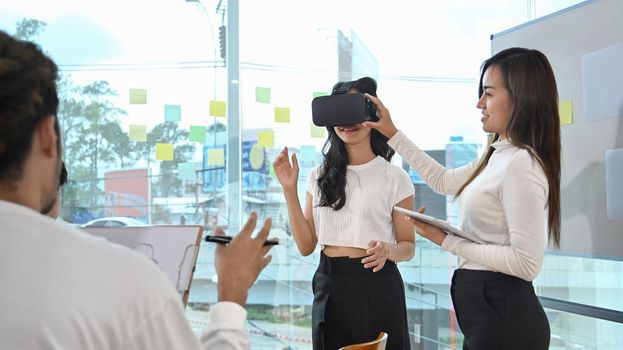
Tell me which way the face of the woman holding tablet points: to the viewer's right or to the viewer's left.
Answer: to the viewer's left

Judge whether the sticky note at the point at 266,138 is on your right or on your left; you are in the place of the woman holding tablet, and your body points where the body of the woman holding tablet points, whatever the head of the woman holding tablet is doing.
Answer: on your right

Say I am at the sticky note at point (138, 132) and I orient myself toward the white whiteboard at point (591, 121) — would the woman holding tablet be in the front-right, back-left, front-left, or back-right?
front-right

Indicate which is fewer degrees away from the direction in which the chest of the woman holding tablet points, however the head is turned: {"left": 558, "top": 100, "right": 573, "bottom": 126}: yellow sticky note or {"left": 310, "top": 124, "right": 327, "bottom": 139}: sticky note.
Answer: the sticky note

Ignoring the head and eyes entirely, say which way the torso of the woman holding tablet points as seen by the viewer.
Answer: to the viewer's left

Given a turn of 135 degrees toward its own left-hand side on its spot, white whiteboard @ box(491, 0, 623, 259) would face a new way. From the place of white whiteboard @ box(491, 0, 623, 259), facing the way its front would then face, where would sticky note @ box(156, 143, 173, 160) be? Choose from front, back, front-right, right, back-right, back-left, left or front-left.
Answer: back

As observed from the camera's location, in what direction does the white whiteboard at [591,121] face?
facing the viewer and to the left of the viewer

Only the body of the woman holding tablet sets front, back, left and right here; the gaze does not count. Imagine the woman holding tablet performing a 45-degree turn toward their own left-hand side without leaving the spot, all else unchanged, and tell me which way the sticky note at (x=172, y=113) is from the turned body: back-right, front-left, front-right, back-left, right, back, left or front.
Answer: right

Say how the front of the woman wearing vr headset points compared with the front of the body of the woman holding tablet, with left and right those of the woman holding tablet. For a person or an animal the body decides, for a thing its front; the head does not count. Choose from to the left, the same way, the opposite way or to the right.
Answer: to the left

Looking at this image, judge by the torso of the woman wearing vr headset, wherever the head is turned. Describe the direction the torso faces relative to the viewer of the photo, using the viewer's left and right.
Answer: facing the viewer

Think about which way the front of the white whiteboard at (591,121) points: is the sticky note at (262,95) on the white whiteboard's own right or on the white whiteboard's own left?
on the white whiteboard's own right

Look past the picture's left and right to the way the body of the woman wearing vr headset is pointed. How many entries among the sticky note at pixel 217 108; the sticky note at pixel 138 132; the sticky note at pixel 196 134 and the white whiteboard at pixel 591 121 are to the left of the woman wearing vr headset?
1

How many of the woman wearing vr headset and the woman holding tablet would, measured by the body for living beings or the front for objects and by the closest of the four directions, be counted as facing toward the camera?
1
